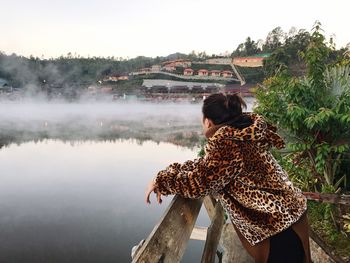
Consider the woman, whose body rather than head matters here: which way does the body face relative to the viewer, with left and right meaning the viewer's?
facing away from the viewer and to the left of the viewer

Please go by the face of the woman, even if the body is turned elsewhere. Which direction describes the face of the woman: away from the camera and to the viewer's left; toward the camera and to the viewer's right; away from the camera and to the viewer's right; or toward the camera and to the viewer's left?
away from the camera and to the viewer's left

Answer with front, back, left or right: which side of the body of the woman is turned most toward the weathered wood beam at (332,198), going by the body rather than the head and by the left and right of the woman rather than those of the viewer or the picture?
right
